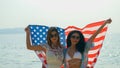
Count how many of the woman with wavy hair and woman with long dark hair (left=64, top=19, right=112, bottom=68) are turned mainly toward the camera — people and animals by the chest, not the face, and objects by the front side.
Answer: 2

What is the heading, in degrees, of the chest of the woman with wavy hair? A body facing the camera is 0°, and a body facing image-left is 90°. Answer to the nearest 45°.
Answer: approximately 0°

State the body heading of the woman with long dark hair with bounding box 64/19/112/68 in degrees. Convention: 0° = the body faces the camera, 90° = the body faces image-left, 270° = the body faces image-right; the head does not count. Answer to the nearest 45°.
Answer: approximately 0°

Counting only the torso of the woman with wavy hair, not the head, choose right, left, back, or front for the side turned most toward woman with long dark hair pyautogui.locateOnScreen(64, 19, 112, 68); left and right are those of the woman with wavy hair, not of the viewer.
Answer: left

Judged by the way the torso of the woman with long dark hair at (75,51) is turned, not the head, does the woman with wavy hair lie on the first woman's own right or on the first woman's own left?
on the first woman's own right
